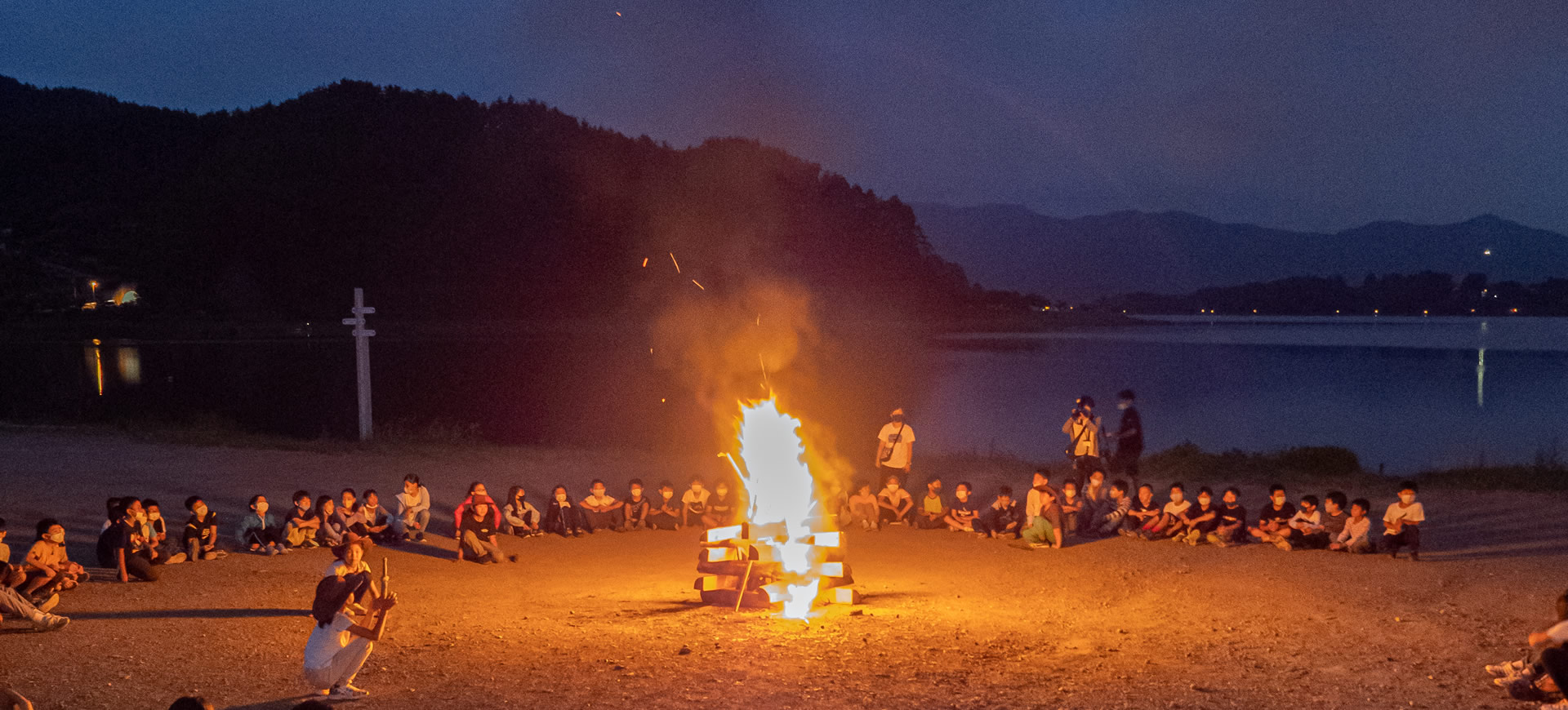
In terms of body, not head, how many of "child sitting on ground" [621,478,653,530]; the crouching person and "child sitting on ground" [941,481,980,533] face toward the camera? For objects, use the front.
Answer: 2

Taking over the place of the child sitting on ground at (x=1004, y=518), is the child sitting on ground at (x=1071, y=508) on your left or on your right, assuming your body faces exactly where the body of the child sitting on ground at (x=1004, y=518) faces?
on your left

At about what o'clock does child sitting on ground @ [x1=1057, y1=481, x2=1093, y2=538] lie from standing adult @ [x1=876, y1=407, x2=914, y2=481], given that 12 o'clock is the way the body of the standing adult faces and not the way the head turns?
The child sitting on ground is roughly at 10 o'clock from the standing adult.

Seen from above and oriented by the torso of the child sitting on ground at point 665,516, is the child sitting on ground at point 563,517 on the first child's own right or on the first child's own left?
on the first child's own right
